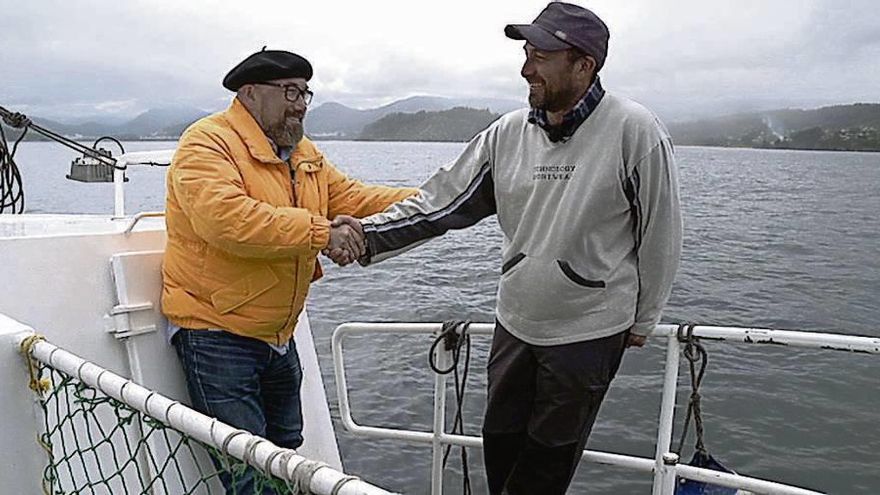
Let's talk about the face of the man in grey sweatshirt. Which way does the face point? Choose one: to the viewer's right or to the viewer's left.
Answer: to the viewer's left

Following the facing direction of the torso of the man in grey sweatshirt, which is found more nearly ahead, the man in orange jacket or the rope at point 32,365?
the rope

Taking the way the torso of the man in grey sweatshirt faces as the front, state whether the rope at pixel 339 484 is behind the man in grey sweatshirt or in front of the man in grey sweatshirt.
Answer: in front

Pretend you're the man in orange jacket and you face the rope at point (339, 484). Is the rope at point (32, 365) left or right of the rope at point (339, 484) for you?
right

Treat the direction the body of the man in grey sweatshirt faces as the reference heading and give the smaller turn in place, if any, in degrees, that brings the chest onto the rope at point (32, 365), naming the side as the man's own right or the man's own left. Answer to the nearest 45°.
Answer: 0° — they already face it

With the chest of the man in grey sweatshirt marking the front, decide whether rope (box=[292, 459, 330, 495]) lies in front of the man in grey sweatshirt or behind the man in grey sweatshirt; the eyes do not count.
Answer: in front

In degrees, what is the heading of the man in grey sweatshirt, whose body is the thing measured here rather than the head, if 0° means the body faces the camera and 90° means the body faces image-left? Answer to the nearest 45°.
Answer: approximately 45°

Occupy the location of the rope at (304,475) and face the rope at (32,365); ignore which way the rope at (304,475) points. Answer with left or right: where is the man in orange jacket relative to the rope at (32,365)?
right

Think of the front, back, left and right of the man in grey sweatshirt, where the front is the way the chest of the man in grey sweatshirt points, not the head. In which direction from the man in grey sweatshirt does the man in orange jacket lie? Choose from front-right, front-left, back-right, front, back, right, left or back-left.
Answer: front-right
